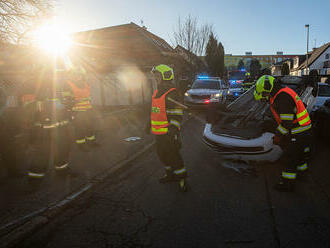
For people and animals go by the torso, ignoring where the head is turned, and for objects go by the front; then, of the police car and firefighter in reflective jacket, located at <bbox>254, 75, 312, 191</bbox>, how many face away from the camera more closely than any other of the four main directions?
0

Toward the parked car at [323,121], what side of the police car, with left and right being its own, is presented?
front

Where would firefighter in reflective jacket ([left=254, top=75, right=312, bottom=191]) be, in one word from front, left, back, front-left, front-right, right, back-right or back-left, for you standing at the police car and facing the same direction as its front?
front-left

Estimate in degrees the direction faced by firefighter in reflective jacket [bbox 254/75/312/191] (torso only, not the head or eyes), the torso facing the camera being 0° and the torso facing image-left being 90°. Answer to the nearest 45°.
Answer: approximately 90°

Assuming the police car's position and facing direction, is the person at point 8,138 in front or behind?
in front

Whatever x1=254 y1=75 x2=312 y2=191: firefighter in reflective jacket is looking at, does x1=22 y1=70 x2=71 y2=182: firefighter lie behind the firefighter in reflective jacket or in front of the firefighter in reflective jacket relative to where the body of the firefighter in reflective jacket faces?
in front

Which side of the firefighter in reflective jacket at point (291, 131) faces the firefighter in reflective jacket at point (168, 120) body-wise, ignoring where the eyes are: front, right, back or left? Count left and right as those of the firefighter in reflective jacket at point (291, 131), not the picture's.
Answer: front

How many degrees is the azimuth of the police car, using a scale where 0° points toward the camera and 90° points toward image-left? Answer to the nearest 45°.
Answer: approximately 45°
